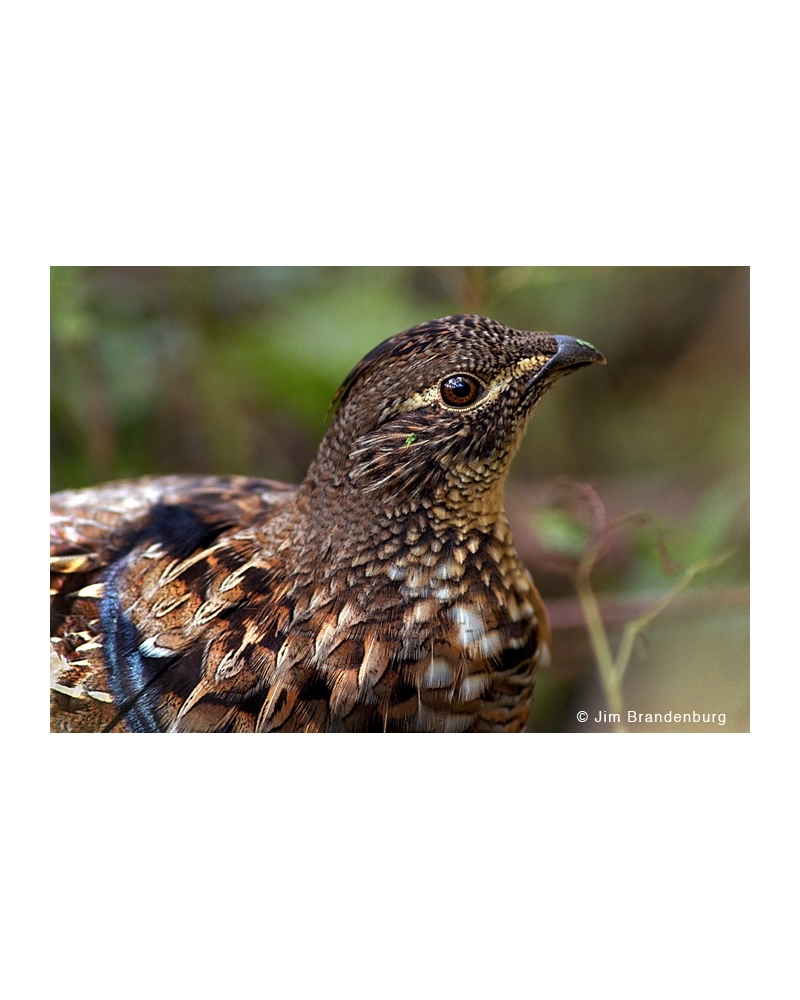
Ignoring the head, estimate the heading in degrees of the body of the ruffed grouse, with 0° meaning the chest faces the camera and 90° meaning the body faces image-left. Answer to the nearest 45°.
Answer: approximately 270°
